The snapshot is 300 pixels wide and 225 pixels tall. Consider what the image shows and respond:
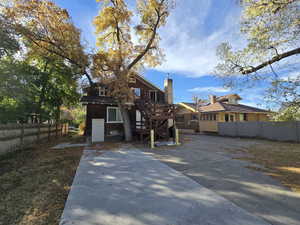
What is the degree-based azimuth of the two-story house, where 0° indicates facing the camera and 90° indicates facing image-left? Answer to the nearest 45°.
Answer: approximately 0°

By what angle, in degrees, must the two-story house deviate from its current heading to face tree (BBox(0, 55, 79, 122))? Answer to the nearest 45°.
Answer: approximately 90° to its right

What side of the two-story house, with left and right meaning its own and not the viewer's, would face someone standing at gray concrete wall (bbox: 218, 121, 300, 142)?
left

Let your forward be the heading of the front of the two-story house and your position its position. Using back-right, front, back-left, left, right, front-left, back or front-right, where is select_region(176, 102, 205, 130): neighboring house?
back-left

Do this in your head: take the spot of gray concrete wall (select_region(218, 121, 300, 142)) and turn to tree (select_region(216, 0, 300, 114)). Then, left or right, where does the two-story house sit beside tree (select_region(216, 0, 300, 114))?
right

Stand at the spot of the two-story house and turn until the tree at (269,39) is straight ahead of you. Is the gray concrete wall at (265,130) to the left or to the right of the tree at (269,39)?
left

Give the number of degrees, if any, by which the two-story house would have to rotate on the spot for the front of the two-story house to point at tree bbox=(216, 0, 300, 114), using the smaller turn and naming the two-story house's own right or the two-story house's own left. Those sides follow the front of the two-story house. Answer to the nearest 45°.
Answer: approximately 45° to the two-story house's own left

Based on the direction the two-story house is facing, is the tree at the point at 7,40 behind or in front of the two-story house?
in front

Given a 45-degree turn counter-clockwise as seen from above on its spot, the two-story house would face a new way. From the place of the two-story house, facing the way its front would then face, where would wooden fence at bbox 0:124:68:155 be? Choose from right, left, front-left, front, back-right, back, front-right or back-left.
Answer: right
